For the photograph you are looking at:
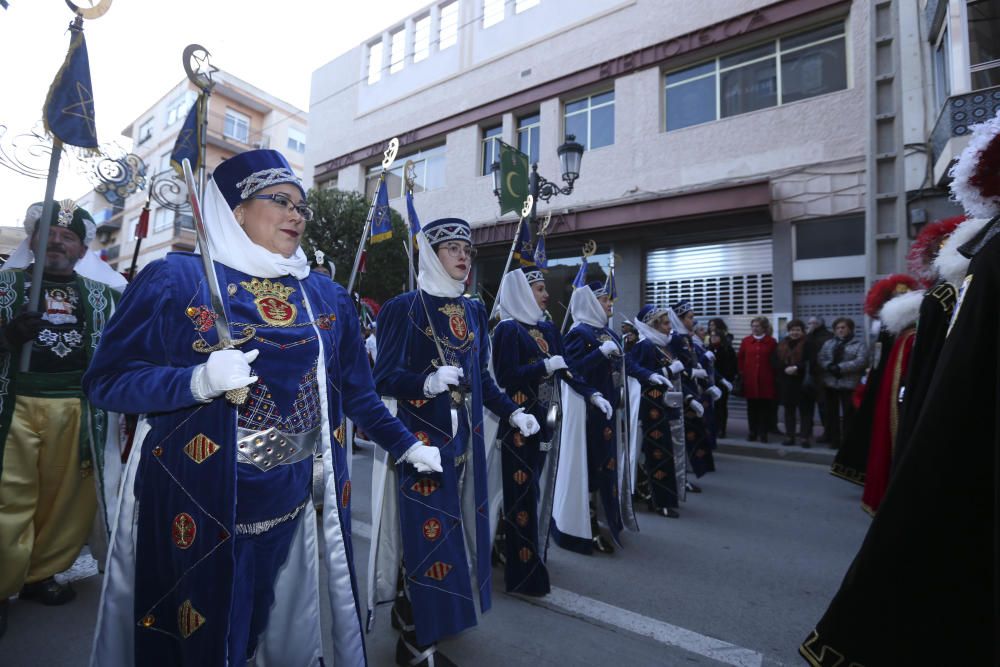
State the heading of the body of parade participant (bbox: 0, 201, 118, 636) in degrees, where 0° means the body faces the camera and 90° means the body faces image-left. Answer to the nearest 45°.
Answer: approximately 0°

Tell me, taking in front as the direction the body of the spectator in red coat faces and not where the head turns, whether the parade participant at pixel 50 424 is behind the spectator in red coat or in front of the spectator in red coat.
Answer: in front

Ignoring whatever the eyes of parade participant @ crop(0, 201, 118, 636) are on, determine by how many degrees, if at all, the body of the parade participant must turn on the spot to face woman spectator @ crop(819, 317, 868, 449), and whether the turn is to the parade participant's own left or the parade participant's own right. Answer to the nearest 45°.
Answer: approximately 90° to the parade participant's own left

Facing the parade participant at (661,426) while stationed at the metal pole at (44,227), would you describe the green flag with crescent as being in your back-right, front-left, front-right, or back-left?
front-left

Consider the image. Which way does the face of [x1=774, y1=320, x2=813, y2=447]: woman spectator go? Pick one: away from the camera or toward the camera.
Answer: toward the camera

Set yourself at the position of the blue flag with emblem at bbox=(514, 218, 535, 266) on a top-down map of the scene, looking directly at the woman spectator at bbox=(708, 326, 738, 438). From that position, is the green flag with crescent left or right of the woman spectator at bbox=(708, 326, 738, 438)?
left

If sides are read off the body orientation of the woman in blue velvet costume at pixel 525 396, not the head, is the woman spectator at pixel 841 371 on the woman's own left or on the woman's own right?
on the woman's own left
